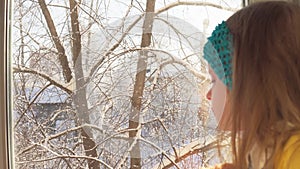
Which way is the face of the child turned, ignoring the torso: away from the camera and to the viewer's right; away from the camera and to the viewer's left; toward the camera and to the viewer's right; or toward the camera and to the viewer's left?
away from the camera and to the viewer's left

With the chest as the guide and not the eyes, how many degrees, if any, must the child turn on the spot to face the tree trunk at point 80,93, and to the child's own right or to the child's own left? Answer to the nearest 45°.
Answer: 0° — they already face it

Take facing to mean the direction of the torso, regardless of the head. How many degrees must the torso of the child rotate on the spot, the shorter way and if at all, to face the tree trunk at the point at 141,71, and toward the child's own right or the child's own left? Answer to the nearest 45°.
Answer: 0° — they already face it

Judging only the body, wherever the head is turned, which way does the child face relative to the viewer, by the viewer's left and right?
facing away from the viewer and to the left of the viewer
